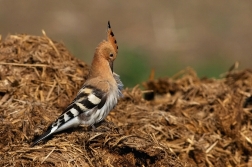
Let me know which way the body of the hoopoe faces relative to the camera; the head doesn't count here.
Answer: to the viewer's right
